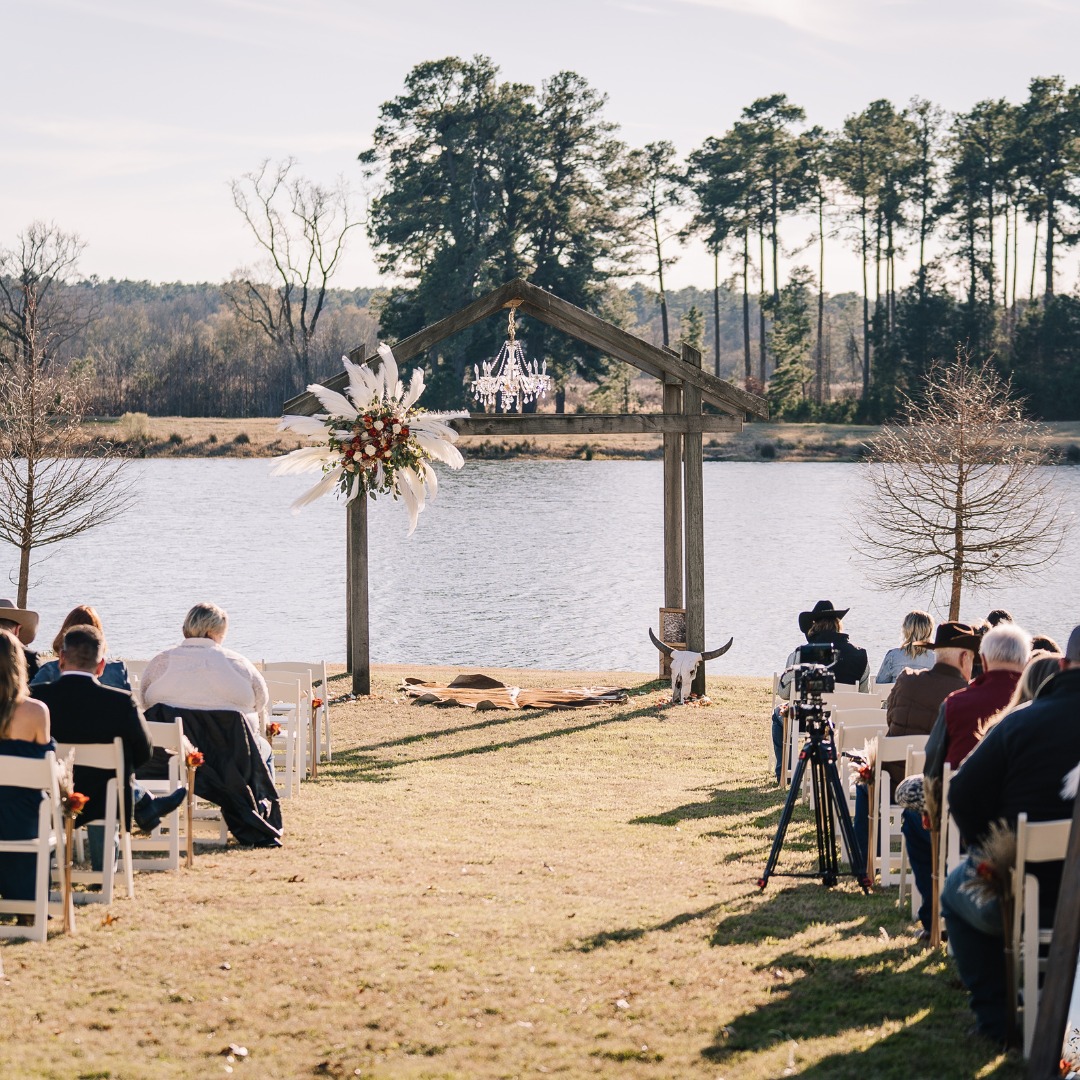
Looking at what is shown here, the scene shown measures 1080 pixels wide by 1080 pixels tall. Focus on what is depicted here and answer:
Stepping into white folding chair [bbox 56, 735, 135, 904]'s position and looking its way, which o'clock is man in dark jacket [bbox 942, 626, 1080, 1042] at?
The man in dark jacket is roughly at 3 o'clock from the white folding chair.

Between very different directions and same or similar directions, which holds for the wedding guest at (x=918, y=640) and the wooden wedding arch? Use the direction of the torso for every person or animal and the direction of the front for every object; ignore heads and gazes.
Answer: very different directions

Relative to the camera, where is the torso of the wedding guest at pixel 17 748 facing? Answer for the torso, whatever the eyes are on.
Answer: away from the camera

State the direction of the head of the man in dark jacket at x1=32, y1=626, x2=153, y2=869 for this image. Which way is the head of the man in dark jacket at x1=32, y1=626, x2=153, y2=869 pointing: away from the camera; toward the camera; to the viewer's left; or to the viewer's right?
away from the camera

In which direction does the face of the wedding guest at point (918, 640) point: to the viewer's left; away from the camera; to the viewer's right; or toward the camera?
away from the camera

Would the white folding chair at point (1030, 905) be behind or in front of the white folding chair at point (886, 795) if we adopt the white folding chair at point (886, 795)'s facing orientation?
behind

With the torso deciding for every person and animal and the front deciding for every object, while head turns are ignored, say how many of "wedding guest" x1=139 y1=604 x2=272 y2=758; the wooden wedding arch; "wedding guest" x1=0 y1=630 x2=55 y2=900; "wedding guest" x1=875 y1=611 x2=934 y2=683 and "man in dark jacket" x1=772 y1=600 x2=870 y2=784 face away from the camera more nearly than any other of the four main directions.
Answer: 4

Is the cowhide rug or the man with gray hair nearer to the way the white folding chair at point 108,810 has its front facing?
the cowhide rug

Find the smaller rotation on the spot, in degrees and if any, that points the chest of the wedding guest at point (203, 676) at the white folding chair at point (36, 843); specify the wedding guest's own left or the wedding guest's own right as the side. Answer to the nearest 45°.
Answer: approximately 180°

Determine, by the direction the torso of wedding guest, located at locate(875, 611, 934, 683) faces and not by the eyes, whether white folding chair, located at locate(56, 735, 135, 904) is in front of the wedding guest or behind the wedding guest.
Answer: behind

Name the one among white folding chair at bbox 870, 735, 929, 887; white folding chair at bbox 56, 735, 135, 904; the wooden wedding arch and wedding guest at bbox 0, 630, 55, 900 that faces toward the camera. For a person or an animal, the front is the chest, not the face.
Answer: the wooden wedding arch

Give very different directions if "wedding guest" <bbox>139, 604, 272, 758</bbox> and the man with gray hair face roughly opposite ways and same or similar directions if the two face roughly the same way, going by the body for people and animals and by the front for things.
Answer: same or similar directions

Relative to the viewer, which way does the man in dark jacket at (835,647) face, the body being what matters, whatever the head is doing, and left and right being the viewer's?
facing away from the viewer

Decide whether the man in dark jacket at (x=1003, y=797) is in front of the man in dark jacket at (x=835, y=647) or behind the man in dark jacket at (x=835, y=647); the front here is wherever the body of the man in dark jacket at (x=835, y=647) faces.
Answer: behind

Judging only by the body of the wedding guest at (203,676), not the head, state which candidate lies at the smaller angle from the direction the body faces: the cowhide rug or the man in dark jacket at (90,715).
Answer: the cowhide rug

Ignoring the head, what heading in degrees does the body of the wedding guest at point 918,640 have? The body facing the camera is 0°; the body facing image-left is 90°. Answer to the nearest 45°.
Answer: approximately 180°

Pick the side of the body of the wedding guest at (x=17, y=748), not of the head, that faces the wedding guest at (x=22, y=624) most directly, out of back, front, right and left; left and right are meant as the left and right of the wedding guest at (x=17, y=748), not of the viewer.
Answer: front

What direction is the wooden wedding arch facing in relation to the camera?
toward the camera

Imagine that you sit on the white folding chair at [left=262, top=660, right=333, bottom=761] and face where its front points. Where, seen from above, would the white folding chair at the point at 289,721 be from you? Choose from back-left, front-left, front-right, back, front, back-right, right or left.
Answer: back-right

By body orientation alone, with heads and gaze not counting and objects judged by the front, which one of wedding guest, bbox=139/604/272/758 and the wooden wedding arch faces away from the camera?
the wedding guest

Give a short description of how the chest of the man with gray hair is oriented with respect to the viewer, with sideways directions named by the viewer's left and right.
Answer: facing away from the viewer and to the left of the viewer
